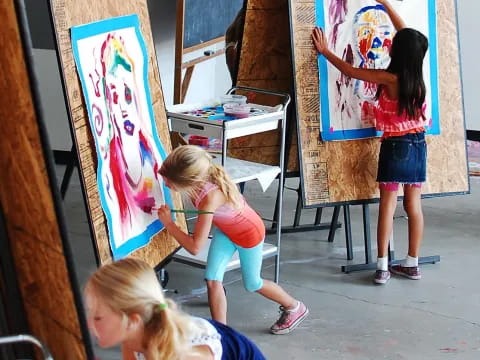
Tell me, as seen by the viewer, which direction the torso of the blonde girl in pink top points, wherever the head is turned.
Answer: to the viewer's left

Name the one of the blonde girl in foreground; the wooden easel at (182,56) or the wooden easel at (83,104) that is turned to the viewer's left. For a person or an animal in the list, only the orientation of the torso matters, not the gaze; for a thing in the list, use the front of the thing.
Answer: the blonde girl in foreground

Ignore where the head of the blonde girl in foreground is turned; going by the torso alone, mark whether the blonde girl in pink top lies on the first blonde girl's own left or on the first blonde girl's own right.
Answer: on the first blonde girl's own right

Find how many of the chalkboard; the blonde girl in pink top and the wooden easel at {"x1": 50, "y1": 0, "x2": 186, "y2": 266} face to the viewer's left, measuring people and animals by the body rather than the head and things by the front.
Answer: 1

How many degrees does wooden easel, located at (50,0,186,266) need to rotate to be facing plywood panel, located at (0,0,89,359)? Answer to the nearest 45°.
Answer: approximately 45° to its right

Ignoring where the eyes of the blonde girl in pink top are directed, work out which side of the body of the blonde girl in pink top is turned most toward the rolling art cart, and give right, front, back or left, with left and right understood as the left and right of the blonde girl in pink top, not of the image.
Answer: right

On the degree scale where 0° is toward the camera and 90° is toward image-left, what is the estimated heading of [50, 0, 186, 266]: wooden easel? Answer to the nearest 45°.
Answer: approximately 315°

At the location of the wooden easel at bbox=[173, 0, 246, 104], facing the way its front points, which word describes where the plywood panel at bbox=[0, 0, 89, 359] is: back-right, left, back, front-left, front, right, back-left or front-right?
front-right

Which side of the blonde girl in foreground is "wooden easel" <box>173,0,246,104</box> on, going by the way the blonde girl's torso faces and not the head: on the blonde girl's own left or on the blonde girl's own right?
on the blonde girl's own right

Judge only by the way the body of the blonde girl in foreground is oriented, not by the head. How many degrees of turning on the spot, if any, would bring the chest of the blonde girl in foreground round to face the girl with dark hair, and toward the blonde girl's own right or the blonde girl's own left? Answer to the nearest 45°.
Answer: approximately 135° to the blonde girl's own right

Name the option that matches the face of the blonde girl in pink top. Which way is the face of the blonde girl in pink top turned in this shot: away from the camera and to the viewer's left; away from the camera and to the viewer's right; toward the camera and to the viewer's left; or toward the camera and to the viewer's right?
away from the camera and to the viewer's left

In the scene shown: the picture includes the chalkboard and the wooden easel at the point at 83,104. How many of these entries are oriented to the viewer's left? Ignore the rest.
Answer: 0

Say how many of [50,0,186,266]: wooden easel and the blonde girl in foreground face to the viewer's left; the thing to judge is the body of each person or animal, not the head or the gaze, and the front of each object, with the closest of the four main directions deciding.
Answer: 1

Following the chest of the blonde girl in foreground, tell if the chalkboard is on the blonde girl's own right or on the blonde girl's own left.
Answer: on the blonde girl's own right

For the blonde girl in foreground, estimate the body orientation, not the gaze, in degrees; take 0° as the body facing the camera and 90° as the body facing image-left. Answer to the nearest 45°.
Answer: approximately 90°
